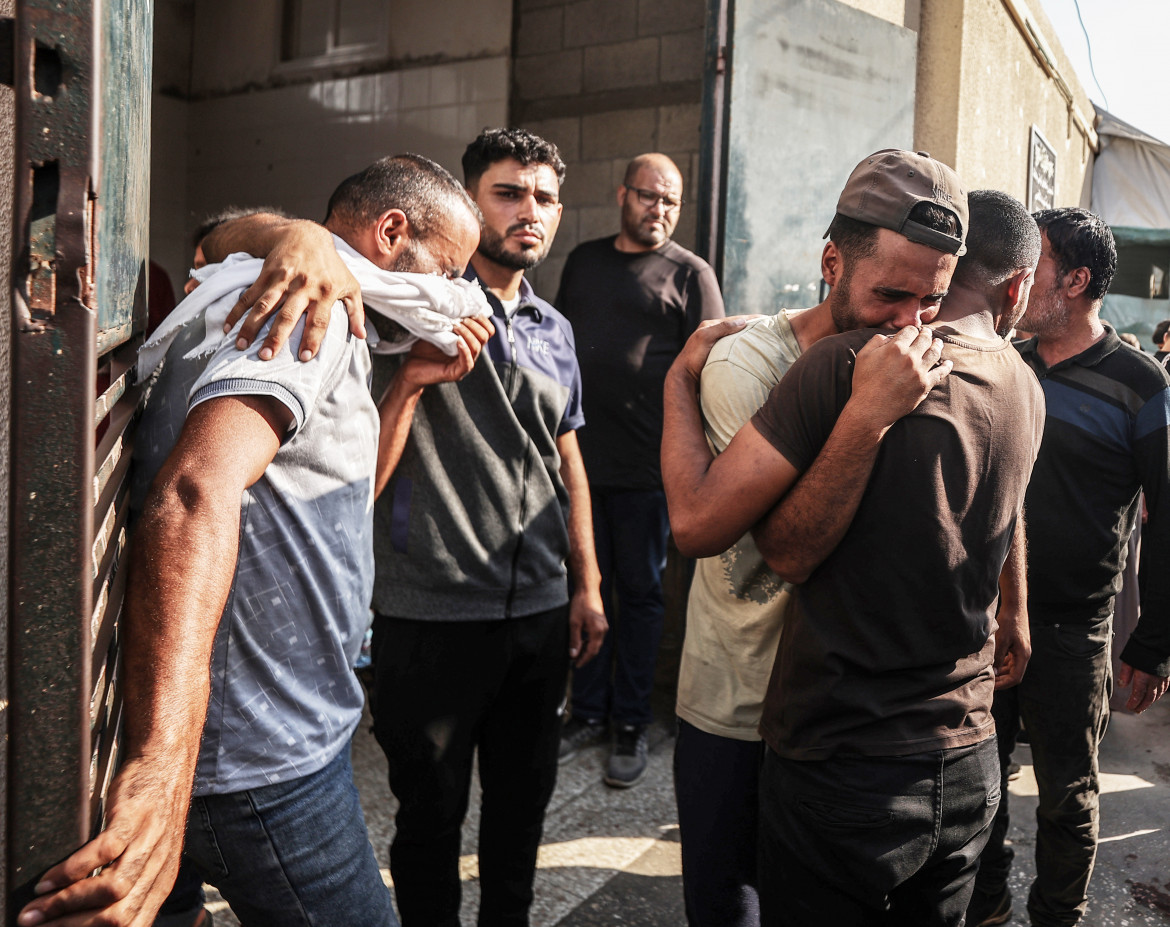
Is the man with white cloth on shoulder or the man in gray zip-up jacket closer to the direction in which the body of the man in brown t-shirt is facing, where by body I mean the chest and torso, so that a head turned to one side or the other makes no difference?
the man in gray zip-up jacket

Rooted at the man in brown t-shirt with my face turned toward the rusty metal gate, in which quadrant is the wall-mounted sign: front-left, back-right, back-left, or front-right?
back-right

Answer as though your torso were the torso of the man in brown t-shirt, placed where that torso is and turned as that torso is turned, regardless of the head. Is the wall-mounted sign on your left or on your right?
on your right

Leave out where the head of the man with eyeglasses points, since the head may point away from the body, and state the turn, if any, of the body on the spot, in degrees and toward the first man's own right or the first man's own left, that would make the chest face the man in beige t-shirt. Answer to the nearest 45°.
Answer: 0° — they already face them

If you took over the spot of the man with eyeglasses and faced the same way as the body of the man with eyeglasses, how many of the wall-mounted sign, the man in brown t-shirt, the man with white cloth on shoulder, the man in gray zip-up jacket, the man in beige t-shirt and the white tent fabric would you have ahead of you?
4

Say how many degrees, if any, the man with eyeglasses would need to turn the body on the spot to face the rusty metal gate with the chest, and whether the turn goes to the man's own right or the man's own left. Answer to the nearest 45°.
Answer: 0° — they already face it

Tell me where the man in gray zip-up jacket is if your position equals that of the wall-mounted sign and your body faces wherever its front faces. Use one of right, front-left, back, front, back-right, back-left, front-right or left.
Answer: front-right

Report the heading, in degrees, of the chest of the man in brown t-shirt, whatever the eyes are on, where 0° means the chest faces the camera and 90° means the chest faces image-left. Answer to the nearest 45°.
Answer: approximately 135°
